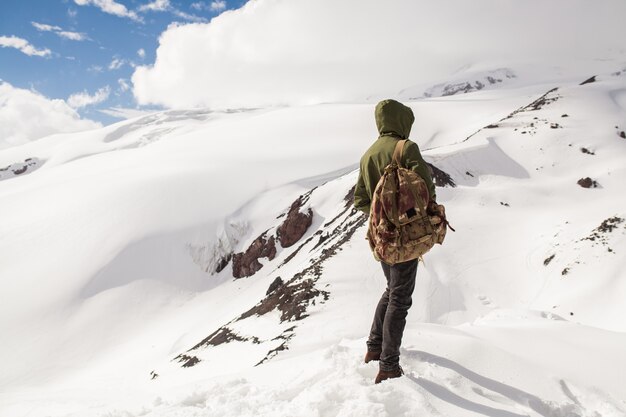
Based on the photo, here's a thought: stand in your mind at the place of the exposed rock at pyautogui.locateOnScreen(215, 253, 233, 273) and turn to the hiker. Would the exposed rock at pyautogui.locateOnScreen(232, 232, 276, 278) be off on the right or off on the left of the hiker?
left

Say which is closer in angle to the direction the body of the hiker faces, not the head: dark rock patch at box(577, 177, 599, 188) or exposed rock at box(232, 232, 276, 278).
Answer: the exposed rock

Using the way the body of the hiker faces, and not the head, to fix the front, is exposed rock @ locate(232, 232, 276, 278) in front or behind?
in front

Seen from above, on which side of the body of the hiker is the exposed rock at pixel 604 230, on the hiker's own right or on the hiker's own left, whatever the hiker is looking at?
on the hiker's own right

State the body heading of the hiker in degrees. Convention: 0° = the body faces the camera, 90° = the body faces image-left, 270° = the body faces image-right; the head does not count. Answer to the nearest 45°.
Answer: approximately 135°
